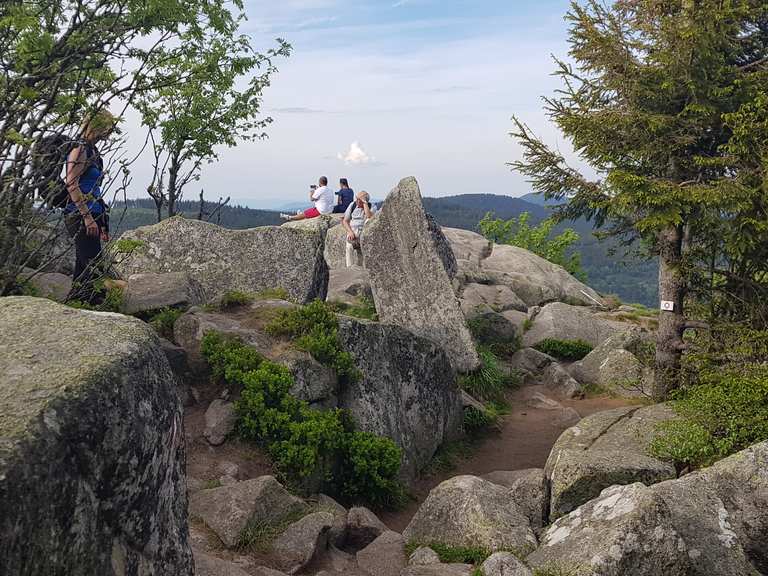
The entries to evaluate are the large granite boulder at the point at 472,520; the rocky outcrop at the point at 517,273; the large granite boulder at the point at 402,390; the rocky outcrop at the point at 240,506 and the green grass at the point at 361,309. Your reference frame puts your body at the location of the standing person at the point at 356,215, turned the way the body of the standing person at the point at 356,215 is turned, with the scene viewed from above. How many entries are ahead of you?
4

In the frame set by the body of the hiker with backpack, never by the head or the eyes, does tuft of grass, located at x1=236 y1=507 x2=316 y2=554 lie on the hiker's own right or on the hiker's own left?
on the hiker's own right

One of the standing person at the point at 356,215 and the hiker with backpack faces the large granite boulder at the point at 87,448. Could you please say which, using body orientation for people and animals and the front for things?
the standing person

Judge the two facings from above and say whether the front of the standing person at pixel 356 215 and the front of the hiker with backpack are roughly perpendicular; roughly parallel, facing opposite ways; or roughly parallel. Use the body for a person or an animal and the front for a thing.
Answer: roughly perpendicular

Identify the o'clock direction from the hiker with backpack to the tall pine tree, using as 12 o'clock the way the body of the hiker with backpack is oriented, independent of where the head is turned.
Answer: The tall pine tree is roughly at 12 o'clock from the hiker with backpack.

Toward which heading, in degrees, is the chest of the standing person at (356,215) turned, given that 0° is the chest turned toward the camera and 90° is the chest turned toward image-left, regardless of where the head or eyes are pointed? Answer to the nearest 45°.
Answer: approximately 0°

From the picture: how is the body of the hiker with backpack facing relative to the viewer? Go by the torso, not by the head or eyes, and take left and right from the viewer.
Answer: facing to the right of the viewer

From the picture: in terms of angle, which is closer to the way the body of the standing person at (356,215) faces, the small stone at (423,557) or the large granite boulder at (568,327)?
the small stone

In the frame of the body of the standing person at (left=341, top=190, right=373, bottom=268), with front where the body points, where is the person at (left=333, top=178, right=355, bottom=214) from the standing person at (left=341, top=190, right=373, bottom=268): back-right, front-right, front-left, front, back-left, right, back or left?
back

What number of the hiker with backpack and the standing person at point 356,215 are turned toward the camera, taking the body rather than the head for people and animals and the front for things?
1

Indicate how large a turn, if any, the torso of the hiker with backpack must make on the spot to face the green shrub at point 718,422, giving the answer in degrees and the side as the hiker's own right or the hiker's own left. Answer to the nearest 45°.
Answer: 0° — they already face it
